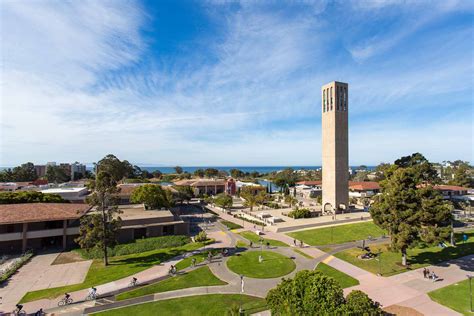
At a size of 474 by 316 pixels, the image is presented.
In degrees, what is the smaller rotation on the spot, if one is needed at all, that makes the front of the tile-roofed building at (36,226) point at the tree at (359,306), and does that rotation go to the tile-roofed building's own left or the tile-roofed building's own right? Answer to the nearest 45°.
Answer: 0° — it already faces it

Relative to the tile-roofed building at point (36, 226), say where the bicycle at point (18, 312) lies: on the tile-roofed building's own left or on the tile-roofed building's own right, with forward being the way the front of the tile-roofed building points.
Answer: on the tile-roofed building's own right

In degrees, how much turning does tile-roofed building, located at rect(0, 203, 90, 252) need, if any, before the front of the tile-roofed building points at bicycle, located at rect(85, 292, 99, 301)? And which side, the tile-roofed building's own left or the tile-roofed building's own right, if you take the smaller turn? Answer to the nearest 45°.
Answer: approximately 45° to the tile-roofed building's own right

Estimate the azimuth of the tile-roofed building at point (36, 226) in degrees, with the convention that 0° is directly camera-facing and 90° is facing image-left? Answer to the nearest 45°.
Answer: approximately 315°

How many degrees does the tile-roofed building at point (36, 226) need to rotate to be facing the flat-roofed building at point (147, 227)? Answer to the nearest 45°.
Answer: approximately 45° to its left
